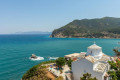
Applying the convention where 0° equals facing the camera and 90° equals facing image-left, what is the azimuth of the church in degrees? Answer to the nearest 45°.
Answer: approximately 45°

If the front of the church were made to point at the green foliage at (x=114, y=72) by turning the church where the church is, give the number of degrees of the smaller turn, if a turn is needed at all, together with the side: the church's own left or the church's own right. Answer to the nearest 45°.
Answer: approximately 135° to the church's own left
